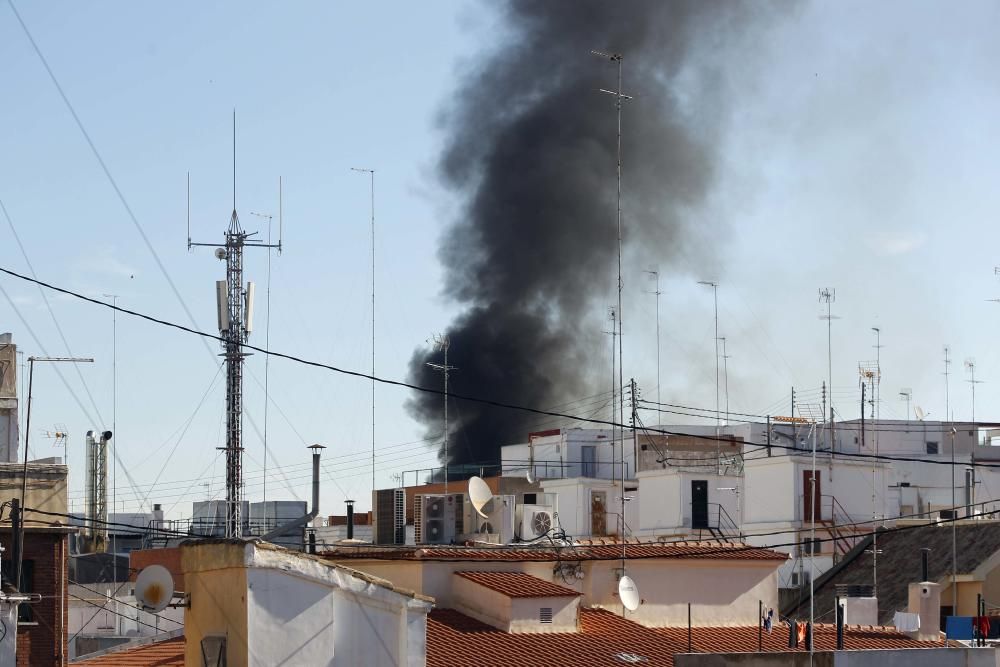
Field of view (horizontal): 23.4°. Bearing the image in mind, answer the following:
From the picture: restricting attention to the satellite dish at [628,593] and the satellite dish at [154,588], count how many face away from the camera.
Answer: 0

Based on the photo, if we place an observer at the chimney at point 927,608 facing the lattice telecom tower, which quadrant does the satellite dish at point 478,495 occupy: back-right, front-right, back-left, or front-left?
front-left

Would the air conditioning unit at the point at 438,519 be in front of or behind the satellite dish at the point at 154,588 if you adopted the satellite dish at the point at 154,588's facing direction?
behind

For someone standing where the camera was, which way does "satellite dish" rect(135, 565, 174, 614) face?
facing the viewer and to the left of the viewer

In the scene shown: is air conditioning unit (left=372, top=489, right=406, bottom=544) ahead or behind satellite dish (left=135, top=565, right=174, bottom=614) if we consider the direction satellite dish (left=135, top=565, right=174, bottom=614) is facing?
behind

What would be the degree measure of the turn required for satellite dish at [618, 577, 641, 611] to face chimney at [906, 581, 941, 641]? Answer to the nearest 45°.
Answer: approximately 90° to its left

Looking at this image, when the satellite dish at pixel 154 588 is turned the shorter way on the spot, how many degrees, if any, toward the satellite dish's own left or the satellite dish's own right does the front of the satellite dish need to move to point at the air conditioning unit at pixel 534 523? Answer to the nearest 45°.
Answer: approximately 180°

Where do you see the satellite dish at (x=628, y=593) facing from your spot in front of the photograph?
facing the viewer and to the right of the viewer

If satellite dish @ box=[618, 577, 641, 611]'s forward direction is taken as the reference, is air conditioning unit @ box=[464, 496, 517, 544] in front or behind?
behind
